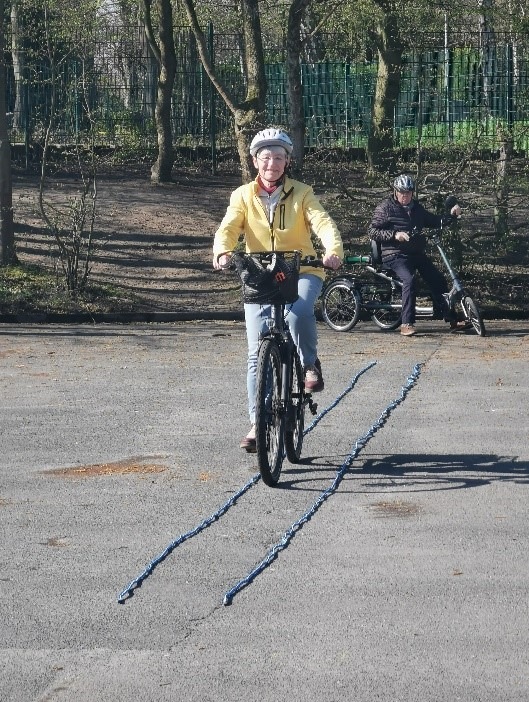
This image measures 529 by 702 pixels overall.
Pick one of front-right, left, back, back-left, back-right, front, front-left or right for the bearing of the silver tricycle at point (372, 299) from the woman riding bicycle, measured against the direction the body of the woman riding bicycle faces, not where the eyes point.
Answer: back

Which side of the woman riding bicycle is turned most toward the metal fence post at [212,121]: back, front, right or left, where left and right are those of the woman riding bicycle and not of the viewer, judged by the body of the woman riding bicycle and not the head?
back

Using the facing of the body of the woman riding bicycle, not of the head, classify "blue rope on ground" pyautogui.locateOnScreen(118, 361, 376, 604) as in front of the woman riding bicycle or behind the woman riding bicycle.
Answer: in front

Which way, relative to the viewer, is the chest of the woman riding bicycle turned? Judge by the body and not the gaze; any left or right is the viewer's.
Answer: facing the viewer

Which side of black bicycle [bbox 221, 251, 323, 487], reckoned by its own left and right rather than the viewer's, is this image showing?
front

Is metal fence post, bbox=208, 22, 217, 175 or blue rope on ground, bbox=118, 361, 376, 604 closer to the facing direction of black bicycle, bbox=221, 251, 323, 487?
the blue rope on ground

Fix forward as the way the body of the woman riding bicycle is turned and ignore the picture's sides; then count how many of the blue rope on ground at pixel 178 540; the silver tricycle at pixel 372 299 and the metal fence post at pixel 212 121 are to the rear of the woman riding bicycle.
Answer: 2

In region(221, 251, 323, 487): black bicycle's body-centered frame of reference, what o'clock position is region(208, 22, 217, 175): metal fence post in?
The metal fence post is roughly at 6 o'clock from the black bicycle.

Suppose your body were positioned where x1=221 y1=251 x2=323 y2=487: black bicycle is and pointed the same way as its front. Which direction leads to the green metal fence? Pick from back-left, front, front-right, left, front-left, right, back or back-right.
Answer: back
